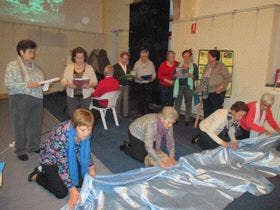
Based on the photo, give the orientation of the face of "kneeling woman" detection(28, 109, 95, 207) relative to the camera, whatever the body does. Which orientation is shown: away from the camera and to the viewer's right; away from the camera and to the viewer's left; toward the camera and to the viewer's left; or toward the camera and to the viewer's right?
toward the camera and to the viewer's right

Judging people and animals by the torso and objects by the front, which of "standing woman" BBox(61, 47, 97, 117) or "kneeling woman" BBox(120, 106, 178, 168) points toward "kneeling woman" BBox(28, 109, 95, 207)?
the standing woman

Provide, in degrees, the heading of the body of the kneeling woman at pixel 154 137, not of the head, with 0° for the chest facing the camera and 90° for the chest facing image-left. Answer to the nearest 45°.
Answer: approximately 315°

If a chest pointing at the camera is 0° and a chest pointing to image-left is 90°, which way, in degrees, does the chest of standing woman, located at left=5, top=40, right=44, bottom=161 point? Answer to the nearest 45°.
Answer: approximately 315°

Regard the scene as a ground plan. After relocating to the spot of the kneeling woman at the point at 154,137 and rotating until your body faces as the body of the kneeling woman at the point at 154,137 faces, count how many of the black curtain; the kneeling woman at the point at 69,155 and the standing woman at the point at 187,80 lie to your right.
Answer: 1

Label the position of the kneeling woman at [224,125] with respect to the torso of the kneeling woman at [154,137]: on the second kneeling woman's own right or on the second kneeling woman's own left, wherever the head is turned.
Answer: on the second kneeling woman's own left

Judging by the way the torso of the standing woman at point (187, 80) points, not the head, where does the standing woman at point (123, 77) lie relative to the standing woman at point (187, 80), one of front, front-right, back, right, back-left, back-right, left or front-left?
front-right

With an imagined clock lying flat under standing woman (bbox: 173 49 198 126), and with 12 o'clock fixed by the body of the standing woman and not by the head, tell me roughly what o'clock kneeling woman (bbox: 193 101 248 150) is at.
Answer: The kneeling woman is roughly at 10 o'clock from the standing woman.

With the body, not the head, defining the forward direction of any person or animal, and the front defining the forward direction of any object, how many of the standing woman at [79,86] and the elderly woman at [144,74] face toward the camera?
2

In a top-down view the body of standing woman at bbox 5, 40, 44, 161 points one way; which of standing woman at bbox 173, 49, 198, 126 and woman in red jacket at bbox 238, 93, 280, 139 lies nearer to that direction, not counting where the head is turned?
the woman in red jacket
